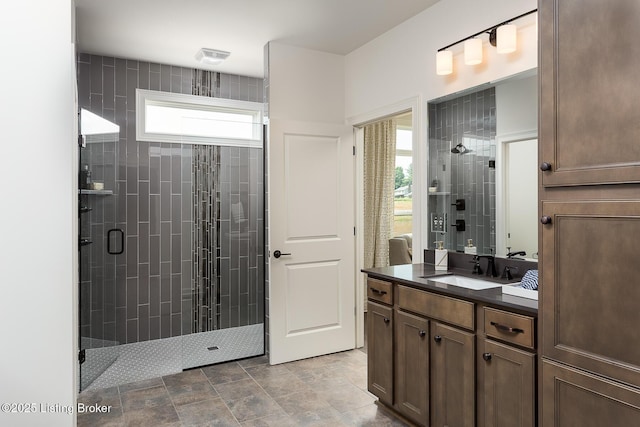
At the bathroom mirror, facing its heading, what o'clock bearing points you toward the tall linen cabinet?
The tall linen cabinet is roughly at 10 o'clock from the bathroom mirror.

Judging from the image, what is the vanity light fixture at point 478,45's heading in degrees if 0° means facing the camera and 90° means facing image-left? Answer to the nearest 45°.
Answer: approximately 45°

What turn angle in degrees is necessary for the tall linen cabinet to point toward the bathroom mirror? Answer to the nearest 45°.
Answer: approximately 90° to its right

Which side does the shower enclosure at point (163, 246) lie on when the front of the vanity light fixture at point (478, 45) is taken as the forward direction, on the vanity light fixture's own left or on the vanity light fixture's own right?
on the vanity light fixture's own right

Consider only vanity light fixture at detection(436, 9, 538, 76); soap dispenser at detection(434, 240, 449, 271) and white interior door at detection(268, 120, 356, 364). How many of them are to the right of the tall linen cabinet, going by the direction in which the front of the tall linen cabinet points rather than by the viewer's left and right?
3

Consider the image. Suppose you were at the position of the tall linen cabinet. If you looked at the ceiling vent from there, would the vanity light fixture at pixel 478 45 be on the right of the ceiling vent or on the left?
right

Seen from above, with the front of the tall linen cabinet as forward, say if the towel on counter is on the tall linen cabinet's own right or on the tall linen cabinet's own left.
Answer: on the tall linen cabinet's own right

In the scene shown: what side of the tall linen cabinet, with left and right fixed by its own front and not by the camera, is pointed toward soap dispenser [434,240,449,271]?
right
